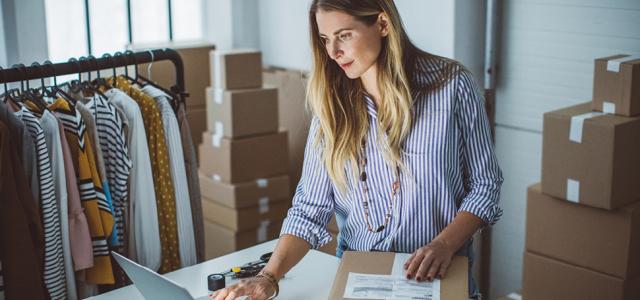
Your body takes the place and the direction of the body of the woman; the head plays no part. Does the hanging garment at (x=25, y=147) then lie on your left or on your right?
on your right

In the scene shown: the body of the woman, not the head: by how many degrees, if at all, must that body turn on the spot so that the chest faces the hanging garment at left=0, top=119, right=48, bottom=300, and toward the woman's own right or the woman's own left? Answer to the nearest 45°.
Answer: approximately 45° to the woman's own right

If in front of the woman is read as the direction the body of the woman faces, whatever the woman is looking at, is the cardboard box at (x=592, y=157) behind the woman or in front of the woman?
behind

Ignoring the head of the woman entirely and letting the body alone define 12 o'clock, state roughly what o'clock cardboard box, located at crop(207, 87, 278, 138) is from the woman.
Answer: The cardboard box is roughly at 4 o'clock from the woman.

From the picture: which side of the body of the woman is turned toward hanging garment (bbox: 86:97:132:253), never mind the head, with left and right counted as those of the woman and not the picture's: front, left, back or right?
right

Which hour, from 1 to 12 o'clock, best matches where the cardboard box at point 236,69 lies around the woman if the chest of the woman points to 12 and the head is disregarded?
The cardboard box is roughly at 4 o'clock from the woman.

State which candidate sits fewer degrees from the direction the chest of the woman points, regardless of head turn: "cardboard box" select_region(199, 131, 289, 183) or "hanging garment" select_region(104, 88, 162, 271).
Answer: the hanging garment

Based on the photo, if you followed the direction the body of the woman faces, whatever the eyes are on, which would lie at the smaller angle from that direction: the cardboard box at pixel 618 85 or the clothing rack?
the clothing rack

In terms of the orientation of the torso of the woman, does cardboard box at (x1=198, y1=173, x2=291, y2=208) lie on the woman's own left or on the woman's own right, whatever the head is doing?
on the woman's own right

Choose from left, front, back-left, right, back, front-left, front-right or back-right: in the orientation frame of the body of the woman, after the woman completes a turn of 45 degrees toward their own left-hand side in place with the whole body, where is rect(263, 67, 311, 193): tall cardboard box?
back

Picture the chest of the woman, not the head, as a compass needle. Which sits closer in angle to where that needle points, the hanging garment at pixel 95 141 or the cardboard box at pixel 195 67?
the hanging garment

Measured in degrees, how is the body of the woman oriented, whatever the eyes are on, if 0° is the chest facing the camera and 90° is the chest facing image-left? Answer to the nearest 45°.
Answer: approximately 45°

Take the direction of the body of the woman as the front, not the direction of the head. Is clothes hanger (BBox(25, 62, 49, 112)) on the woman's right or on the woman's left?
on the woman's right

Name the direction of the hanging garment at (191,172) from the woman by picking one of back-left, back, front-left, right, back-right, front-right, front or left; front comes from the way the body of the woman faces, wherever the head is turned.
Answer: right

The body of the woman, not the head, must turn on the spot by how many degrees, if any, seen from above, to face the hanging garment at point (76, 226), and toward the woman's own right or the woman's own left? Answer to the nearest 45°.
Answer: approximately 45° to the woman's own right

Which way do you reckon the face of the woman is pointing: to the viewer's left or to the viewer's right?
to the viewer's left
